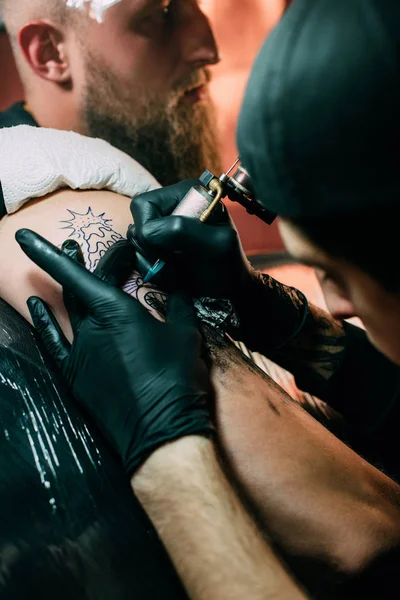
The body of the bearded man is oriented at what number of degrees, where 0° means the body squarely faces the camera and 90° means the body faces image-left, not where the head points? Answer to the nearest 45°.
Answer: approximately 270°

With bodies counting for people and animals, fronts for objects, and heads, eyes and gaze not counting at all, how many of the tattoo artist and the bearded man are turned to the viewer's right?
1

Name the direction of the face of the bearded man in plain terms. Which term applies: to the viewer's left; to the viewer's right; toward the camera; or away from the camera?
to the viewer's right

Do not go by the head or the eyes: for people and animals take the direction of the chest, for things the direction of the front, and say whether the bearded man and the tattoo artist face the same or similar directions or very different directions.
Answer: very different directions

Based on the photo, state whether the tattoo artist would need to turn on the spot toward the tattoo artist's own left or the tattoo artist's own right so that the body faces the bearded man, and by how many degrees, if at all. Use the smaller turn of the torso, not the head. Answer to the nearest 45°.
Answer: approximately 45° to the tattoo artist's own right

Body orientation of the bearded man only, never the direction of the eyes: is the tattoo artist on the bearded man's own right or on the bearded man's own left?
on the bearded man's own right

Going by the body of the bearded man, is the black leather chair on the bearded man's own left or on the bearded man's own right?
on the bearded man's own right

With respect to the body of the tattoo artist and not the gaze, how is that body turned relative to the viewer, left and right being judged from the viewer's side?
facing to the left of the viewer
